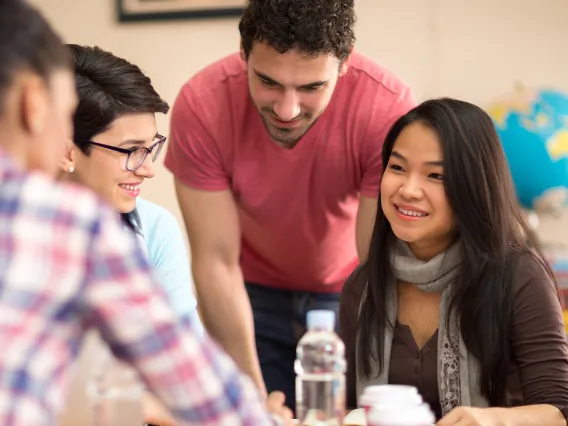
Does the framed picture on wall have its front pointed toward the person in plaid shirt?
yes

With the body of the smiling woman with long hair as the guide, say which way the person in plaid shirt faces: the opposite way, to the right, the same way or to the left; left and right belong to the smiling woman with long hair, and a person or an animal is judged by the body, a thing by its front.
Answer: the opposite way

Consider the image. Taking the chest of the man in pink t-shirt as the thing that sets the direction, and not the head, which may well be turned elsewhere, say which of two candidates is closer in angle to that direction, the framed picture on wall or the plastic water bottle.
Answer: the plastic water bottle

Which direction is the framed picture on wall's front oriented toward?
toward the camera

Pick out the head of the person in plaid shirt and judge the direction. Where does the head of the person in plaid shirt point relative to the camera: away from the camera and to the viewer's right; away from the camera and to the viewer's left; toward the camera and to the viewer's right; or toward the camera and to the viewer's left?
away from the camera and to the viewer's right

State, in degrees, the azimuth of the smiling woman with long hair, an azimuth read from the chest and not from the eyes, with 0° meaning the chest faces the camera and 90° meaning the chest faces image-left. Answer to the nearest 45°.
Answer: approximately 45°

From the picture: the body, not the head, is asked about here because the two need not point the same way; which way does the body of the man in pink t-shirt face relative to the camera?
toward the camera

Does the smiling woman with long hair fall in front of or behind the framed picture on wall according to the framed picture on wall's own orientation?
in front

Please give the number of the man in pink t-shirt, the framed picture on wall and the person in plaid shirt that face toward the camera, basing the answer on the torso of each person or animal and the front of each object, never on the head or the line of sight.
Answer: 2

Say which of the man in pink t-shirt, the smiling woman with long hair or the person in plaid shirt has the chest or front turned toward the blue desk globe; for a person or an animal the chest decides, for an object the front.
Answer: the person in plaid shirt

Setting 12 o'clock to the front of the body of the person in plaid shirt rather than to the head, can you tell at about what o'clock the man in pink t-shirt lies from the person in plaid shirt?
The man in pink t-shirt is roughly at 11 o'clock from the person in plaid shirt.

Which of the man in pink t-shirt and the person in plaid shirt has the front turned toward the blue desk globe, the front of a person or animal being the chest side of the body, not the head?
the person in plaid shirt

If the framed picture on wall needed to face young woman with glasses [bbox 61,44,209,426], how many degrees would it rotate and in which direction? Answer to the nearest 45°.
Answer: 0° — it already faces them
